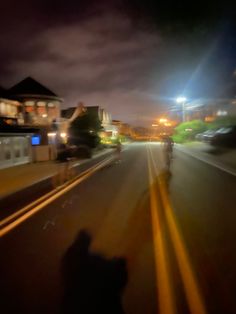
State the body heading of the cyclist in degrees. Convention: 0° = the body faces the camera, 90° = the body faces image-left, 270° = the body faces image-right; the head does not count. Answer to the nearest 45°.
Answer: approximately 180°

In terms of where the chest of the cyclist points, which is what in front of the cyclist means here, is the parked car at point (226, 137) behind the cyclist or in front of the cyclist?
in front
